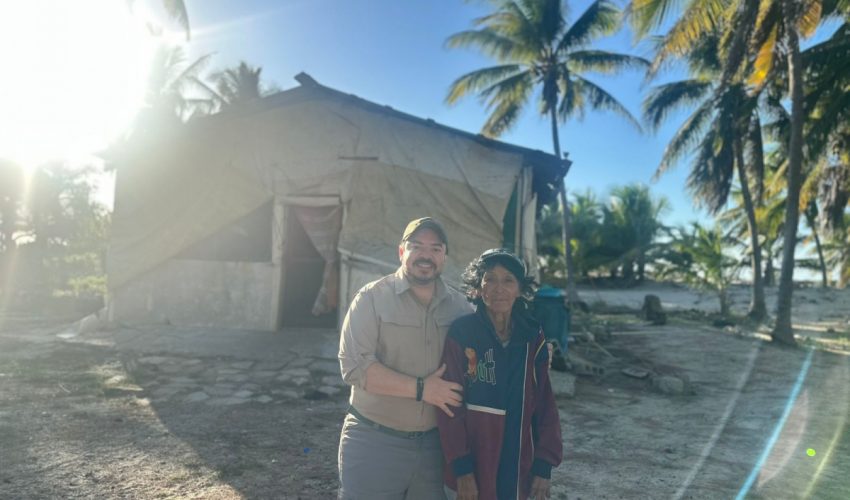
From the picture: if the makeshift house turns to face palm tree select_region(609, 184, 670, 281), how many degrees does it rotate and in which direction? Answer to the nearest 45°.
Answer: approximately 135° to its left

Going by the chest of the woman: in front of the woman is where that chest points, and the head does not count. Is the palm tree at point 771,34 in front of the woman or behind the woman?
behind

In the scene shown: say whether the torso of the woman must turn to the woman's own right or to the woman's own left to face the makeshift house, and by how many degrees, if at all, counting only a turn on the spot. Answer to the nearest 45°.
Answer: approximately 135° to the woman's own right

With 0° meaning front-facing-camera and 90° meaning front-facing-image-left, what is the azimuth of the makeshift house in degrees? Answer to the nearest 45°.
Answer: approximately 0°

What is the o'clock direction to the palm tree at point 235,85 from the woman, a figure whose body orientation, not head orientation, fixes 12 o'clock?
The palm tree is roughly at 5 o'clock from the woman.

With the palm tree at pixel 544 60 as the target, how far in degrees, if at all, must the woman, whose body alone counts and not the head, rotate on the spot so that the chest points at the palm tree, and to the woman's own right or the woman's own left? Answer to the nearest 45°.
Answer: approximately 180°

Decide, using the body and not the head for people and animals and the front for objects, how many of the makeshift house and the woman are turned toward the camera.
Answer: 2

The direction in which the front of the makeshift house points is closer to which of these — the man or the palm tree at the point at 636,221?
the man
